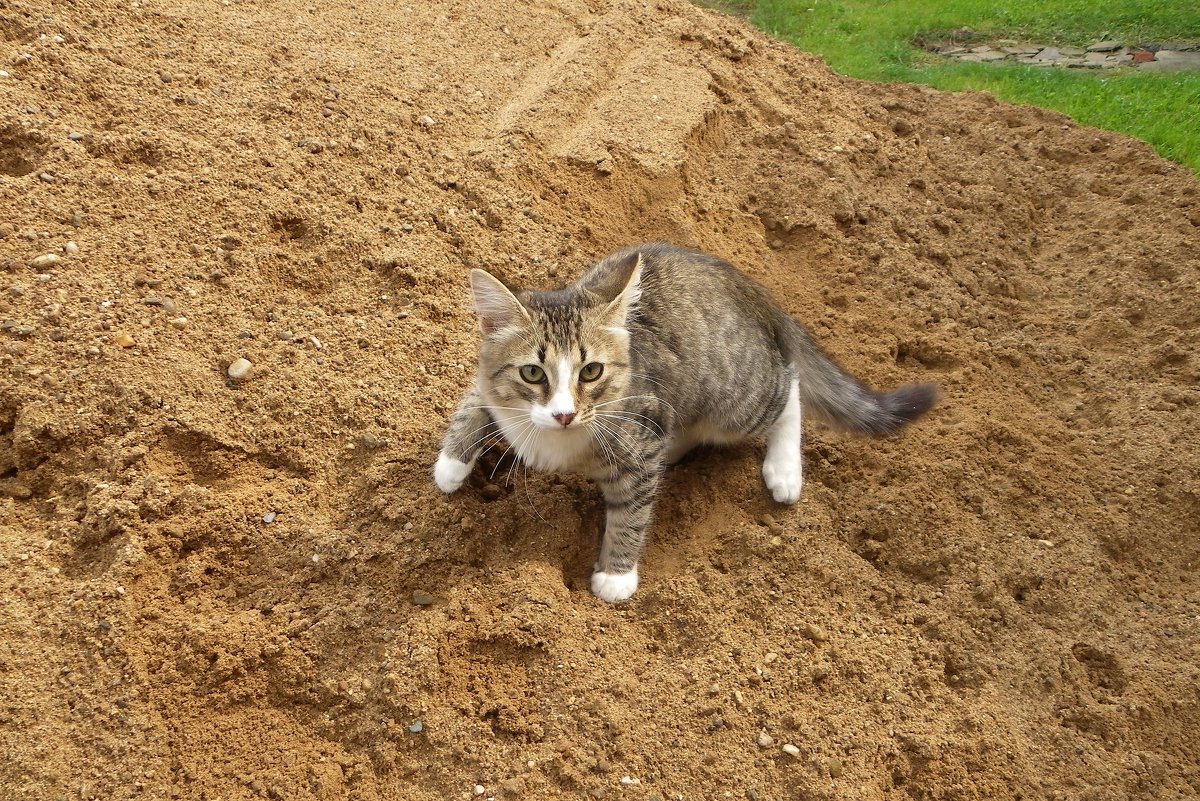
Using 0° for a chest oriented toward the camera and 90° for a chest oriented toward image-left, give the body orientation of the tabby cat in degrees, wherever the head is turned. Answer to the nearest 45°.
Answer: approximately 45°

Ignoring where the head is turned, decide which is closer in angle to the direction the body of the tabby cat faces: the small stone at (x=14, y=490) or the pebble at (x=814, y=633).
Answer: the small stone

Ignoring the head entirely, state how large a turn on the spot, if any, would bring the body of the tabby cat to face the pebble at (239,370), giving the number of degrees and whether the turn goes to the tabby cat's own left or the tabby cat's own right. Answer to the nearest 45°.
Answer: approximately 45° to the tabby cat's own right

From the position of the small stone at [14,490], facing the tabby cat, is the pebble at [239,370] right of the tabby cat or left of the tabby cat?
left

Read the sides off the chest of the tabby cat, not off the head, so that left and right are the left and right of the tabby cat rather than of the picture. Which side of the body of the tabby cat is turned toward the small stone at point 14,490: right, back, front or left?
front

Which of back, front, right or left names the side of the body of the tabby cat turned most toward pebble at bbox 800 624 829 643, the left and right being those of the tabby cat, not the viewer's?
left
